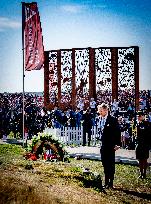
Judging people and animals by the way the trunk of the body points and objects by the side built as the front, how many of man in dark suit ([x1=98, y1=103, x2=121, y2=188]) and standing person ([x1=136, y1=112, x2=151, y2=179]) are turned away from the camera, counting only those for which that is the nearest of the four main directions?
0

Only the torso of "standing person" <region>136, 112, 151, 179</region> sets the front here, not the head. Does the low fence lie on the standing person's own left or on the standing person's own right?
on the standing person's own right

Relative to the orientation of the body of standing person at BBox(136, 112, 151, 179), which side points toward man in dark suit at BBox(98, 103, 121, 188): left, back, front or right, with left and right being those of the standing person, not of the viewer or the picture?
front

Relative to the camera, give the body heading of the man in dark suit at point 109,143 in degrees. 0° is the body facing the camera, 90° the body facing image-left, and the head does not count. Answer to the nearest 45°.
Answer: approximately 45°

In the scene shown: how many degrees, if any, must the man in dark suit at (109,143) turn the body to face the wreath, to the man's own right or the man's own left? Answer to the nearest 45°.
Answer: approximately 90° to the man's own right

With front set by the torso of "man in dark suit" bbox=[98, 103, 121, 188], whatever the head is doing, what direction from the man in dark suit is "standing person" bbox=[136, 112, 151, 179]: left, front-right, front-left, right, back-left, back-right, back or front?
back

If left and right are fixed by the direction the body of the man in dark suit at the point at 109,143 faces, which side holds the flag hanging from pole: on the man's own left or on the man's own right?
on the man's own right
